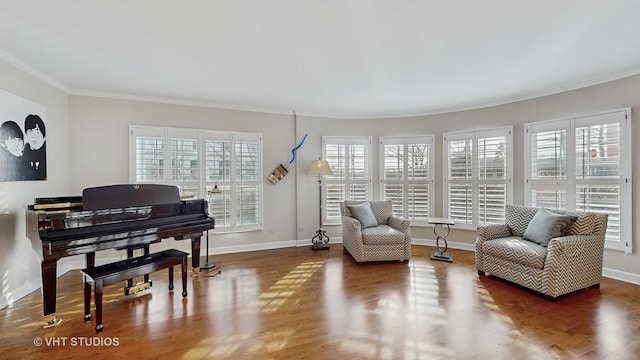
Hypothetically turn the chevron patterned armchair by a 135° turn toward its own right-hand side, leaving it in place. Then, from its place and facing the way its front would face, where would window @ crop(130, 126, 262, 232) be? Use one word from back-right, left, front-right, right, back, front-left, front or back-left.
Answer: front

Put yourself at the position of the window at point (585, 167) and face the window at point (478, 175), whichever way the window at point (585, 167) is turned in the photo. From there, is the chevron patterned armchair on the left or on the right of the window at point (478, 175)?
left

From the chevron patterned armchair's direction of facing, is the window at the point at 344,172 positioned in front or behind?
behind

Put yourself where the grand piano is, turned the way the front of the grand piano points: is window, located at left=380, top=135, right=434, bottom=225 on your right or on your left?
on your left

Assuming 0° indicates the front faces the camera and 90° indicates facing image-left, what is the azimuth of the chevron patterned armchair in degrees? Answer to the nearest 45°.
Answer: approximately 315°

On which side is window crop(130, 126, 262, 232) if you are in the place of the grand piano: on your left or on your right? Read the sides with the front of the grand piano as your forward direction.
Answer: on your left

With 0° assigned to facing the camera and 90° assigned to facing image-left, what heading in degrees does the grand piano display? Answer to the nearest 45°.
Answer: approximately 315°
